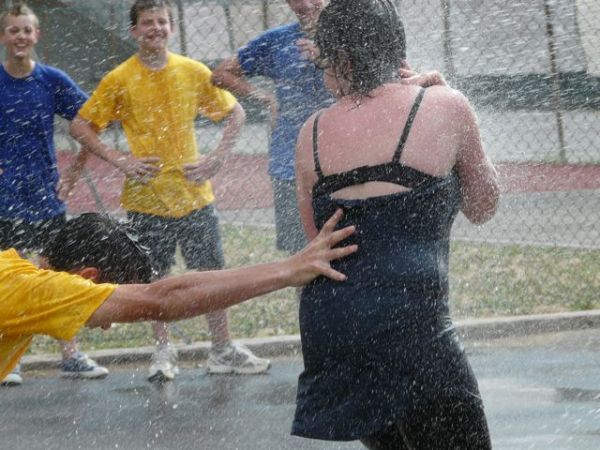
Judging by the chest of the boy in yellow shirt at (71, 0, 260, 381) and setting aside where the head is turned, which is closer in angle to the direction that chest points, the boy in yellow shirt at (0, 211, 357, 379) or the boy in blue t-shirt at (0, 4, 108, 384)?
the boy in yellow shirt

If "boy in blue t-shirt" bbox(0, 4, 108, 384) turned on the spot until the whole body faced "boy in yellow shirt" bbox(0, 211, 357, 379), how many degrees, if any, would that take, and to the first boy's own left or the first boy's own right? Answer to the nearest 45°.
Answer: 0° — they already face them

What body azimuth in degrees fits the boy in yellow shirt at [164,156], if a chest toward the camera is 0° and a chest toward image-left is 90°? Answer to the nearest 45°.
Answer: approximately 0°

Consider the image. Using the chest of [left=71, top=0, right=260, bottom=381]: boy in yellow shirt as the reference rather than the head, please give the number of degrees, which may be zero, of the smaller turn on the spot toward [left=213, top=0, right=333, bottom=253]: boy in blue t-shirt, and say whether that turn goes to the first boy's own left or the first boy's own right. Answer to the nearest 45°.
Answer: approximately 90° to the first boy's own left

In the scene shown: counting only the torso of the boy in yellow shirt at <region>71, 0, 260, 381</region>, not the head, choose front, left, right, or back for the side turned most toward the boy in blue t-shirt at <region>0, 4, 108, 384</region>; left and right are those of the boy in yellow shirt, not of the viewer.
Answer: right

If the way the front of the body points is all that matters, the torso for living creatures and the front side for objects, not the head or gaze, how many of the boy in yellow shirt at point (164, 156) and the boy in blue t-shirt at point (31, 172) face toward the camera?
2

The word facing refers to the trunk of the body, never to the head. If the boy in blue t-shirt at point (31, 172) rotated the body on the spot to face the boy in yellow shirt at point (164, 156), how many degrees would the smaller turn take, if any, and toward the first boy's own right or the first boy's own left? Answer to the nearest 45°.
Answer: approximately 90° to the first boy's own left
